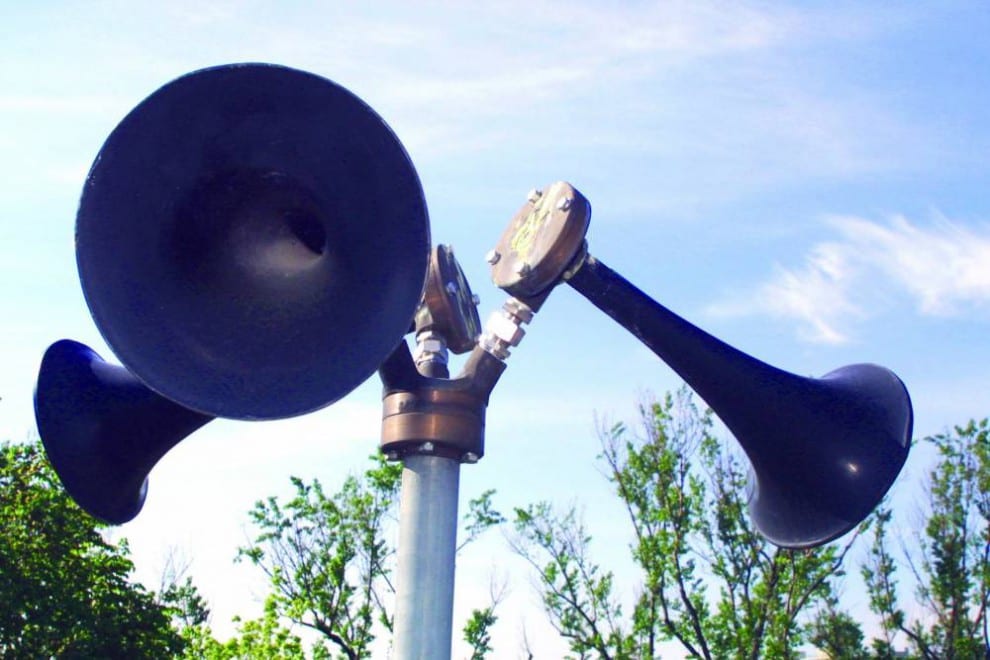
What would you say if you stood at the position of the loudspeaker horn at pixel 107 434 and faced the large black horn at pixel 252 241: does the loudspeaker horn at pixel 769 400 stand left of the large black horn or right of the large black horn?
left

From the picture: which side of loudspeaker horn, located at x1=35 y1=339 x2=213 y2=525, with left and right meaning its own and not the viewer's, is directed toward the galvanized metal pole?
back

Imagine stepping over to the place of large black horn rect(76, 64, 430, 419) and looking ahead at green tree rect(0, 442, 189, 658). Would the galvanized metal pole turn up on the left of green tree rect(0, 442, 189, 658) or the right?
right

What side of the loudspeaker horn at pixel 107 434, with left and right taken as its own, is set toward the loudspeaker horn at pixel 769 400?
back

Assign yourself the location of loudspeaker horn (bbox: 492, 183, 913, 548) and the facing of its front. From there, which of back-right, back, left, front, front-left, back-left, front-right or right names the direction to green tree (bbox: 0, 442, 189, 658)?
left

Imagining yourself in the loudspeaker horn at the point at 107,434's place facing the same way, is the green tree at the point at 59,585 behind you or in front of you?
in front

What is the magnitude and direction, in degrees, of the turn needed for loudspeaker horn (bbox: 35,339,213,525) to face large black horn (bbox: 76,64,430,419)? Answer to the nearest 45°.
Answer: approximately 135° to its left

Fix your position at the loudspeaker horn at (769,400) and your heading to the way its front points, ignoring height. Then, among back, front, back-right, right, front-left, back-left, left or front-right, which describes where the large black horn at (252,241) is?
back

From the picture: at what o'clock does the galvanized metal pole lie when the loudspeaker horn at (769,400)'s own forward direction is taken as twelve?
The galvanized metal pole is roughly at 7 o'clock from the loudspeaker horn.

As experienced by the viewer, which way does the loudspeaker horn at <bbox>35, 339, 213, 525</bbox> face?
facing away from the viewer and to the left of the viewer

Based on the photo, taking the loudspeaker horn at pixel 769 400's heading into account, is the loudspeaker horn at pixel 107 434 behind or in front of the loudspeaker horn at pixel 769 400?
behind

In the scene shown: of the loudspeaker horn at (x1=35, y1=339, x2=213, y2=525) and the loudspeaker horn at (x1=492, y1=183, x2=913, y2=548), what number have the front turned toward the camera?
0

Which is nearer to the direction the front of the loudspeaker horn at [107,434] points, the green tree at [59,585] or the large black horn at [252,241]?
the green tree

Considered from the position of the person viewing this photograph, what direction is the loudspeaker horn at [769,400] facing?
facing away from the viewer and to the right of the viewer
